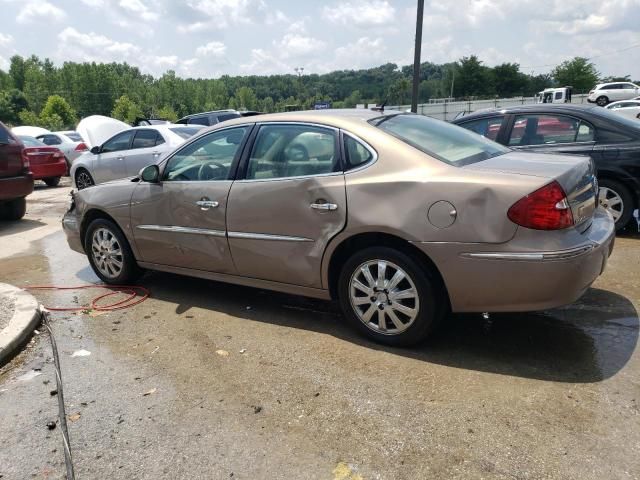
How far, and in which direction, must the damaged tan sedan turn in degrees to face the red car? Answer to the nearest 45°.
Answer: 0° — it already faces it

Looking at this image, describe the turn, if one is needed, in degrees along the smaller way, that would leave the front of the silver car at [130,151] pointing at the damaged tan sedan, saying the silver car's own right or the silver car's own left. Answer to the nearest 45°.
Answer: approximately 135° to the silver car's own left

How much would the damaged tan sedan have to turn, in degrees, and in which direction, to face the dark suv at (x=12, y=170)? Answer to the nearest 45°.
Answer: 0° — it already faces it

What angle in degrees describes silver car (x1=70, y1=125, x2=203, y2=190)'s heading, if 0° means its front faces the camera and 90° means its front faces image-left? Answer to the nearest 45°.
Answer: approximately 135°

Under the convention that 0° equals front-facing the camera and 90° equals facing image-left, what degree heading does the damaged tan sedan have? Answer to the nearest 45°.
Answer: approximately 135°

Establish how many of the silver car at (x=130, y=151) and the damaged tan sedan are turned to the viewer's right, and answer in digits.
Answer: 0

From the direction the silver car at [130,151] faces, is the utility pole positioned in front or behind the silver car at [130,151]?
behind

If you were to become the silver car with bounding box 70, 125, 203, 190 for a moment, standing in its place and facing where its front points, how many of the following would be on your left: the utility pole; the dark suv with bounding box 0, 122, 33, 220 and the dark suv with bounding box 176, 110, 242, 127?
1

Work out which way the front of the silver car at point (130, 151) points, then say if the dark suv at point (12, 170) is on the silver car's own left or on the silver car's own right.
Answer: on the silver car's own left
